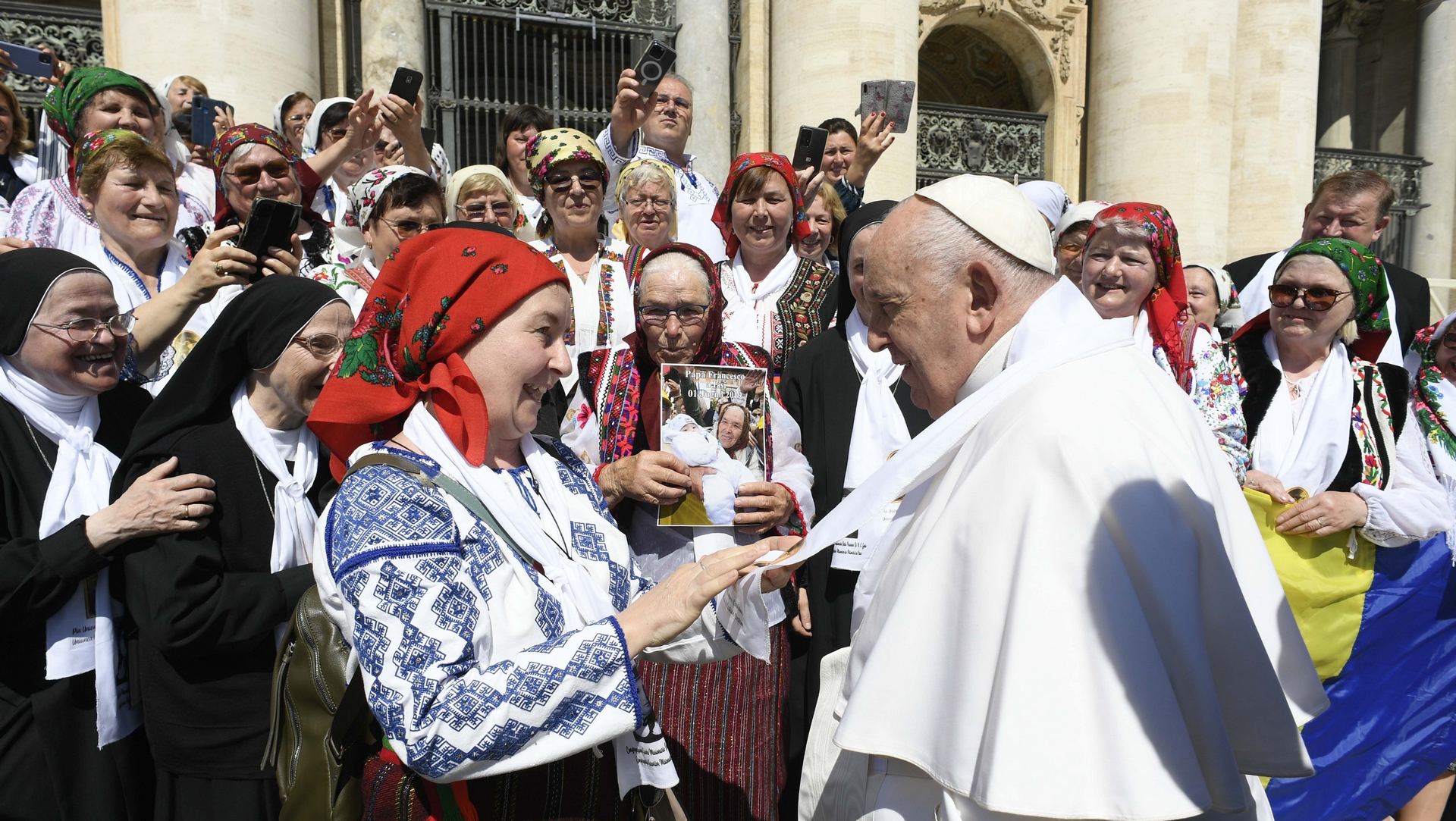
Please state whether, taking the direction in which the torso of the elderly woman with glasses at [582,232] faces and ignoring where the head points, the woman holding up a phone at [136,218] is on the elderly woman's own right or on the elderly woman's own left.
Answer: on the elderly woman's own right

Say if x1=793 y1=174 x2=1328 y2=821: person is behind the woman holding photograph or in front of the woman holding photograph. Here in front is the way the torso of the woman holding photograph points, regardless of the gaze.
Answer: in front

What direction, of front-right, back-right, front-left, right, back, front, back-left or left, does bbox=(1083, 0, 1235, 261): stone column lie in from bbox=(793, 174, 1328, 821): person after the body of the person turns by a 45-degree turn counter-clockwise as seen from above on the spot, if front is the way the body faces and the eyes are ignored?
back-right

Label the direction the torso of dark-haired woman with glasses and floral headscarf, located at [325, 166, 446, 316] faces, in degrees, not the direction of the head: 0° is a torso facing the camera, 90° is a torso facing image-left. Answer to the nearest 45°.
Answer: approximately 315°

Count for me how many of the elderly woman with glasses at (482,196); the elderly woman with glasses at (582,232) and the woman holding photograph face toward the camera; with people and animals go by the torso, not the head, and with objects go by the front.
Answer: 3

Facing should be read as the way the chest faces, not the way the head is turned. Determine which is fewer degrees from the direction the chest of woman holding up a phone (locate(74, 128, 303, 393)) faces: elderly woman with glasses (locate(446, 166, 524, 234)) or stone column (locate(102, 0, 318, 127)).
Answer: the elderly woman with glasses

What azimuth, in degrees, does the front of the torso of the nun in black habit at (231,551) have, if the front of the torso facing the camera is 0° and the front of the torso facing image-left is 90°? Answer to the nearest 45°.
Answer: approximately 315°

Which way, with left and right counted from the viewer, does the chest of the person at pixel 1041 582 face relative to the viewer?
facing to the left of the viewer

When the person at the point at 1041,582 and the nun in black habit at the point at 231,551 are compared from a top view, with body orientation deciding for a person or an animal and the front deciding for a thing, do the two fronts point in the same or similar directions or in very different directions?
very different directions

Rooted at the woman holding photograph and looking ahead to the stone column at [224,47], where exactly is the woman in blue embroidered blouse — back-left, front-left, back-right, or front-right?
back-left

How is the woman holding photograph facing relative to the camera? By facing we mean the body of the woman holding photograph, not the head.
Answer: toward the camera

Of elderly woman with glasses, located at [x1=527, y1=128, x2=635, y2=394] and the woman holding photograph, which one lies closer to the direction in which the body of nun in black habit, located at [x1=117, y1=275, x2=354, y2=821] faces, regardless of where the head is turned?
the woman holding photograph

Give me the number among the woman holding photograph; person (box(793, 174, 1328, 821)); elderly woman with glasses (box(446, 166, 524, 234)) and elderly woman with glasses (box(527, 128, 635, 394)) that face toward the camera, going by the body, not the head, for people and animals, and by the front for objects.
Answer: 3
